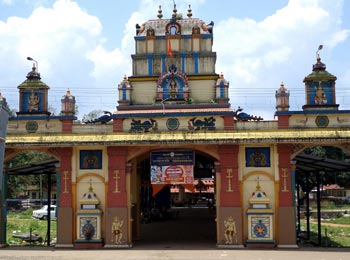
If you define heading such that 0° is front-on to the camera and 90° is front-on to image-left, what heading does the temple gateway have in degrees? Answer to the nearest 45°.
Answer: approximately 0°
